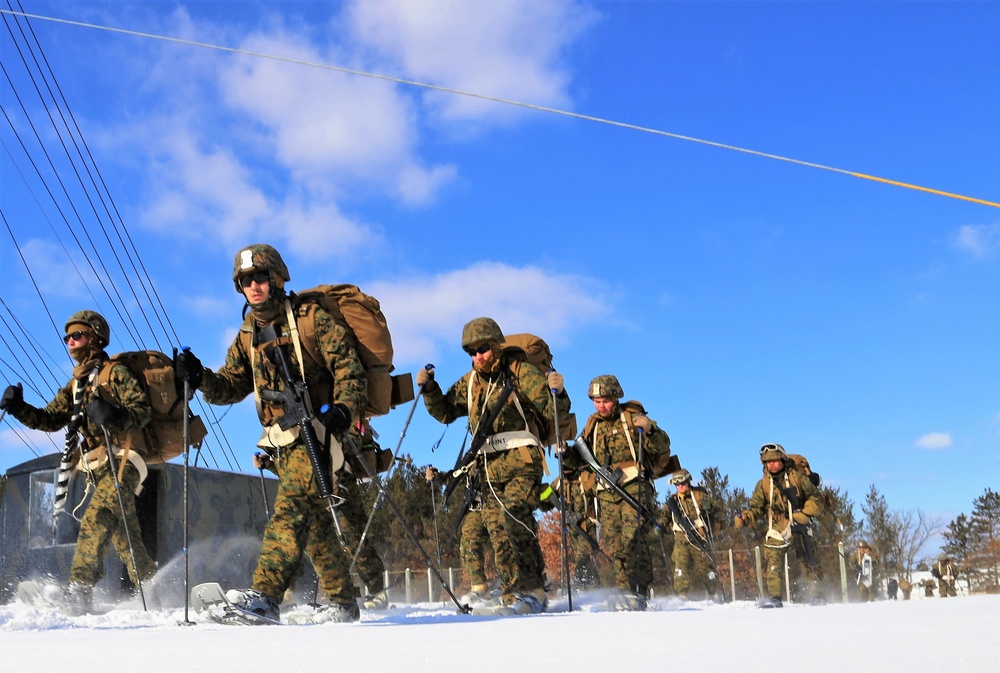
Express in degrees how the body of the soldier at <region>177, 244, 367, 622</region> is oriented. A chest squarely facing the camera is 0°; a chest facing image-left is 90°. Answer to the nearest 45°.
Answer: approximately 45°

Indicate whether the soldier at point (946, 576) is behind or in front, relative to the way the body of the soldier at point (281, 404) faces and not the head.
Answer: behind

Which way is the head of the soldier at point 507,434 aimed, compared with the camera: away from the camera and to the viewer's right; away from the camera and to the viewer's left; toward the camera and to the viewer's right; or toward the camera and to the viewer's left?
toward the camera and to the viewer's left

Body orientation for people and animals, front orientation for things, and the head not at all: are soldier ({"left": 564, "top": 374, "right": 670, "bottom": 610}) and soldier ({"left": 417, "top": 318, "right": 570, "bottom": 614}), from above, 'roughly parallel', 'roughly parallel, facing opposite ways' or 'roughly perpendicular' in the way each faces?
roughly parallel

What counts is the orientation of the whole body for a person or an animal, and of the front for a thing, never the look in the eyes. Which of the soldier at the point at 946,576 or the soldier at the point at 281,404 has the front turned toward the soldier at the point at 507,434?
the soldier at the point at 946,576

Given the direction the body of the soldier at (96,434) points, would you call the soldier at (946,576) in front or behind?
behind

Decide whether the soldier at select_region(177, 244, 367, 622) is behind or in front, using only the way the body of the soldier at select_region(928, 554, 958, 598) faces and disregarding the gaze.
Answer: in front

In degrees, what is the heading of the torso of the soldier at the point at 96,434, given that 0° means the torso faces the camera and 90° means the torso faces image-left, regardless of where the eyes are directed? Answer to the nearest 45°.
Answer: approximately 45°

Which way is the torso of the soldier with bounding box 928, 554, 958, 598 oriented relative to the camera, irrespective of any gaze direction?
toward the camera

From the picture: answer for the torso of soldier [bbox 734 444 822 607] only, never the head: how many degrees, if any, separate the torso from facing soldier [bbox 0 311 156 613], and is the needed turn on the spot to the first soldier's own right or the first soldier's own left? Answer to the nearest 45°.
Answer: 0° — they already face them

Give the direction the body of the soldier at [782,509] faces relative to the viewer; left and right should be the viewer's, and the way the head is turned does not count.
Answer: facing the viewer and to the left of the viewer

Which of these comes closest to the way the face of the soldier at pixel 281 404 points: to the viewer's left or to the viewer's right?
to the viewer's left

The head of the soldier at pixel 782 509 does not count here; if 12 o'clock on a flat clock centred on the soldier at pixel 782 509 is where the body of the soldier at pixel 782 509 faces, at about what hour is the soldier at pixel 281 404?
the soldier at pixel 281 404 is roughly at 11 o'clock from the soldier at pixel 782 509.

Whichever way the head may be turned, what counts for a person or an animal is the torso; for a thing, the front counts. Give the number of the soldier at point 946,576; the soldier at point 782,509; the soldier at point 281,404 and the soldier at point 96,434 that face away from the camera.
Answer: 0

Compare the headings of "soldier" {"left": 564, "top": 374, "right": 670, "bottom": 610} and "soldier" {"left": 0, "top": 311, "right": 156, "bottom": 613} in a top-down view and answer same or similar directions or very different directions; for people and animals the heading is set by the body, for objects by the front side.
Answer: same or similar directions
